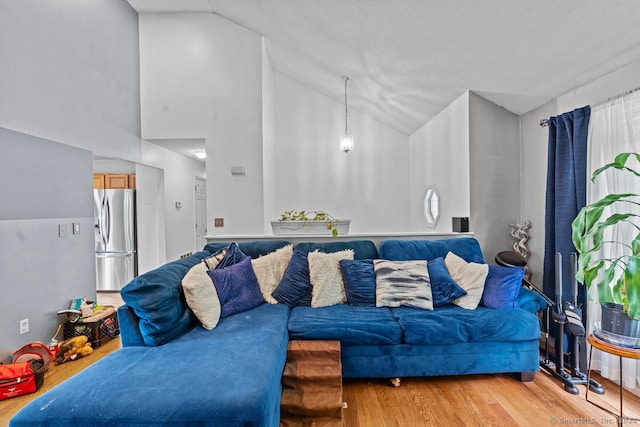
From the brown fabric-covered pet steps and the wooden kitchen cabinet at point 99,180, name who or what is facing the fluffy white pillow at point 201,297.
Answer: the wooden kitchen cabinet

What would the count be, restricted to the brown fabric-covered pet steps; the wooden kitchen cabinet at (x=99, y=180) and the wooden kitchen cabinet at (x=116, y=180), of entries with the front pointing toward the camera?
3

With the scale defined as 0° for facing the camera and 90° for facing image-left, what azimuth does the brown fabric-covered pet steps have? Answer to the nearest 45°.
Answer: approximately 0°

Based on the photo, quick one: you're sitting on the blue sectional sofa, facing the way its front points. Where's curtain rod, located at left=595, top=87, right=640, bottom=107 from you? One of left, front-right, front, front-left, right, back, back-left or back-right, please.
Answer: left

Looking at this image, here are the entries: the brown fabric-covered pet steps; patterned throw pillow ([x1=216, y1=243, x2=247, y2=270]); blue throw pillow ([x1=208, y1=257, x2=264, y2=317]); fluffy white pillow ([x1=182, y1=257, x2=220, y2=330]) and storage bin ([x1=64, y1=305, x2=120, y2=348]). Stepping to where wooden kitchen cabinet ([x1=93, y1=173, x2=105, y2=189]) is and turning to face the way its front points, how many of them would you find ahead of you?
5

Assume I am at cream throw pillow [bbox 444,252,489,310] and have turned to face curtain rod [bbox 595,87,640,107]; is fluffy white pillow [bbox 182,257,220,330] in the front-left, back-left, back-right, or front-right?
back-right

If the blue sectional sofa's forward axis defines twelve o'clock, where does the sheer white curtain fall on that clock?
The sheer white curtain is roughly at 9 o'clock from the blue sectional sofa.

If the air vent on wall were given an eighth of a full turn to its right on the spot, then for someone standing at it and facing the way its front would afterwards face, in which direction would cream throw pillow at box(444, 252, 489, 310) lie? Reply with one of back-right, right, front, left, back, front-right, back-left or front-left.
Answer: left

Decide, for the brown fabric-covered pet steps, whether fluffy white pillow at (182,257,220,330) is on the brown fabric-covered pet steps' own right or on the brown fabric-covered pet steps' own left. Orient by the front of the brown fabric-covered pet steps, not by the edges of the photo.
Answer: on the brown fabric-covered pet steps' own right

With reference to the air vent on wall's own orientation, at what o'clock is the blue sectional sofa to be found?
The blue sectional sofa is roughly at 12 o'clock from the air vent on wall.

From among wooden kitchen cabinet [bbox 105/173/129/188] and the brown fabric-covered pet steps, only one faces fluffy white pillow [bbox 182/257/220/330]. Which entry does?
the wooden kitchen cabinet

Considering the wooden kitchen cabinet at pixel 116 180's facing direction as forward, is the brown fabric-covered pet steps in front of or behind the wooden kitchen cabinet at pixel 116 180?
in front

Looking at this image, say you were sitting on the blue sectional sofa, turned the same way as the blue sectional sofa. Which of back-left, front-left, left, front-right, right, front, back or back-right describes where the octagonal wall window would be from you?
back-left

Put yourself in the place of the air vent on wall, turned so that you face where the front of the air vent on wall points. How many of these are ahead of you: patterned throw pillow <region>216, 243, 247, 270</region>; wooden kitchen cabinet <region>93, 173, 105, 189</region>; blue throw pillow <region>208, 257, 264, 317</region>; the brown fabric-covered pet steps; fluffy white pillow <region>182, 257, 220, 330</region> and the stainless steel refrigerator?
4
